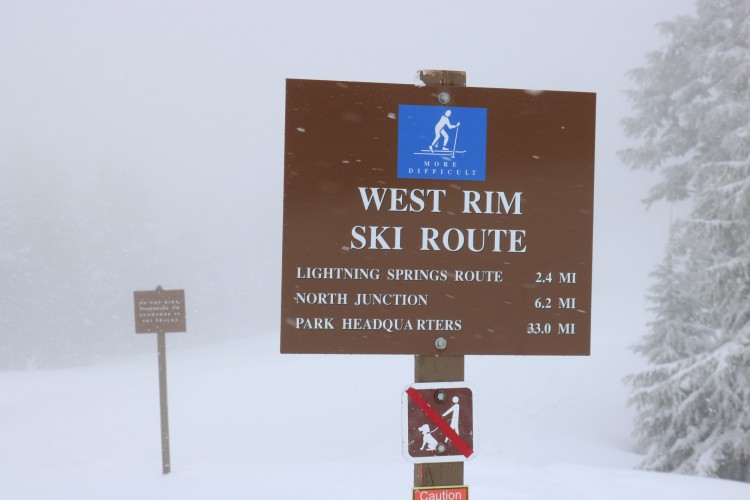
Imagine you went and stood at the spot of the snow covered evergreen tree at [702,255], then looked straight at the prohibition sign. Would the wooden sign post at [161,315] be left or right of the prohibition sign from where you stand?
right

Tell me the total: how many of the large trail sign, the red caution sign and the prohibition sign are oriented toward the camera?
3

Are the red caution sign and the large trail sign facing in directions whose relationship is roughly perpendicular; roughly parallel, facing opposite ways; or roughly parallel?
roughly parallel

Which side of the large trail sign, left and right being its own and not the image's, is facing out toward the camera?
front

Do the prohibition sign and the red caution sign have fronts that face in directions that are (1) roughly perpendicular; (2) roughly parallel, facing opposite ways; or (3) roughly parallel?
roughly parallel

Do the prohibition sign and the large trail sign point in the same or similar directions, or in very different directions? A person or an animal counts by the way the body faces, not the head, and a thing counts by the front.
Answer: same or similar directions

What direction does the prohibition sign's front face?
toward the camera

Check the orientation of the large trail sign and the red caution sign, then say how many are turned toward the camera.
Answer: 2
